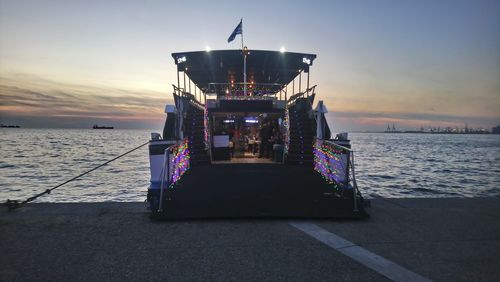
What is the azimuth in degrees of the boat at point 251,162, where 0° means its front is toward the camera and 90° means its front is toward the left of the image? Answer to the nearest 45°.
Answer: approximately 180°
